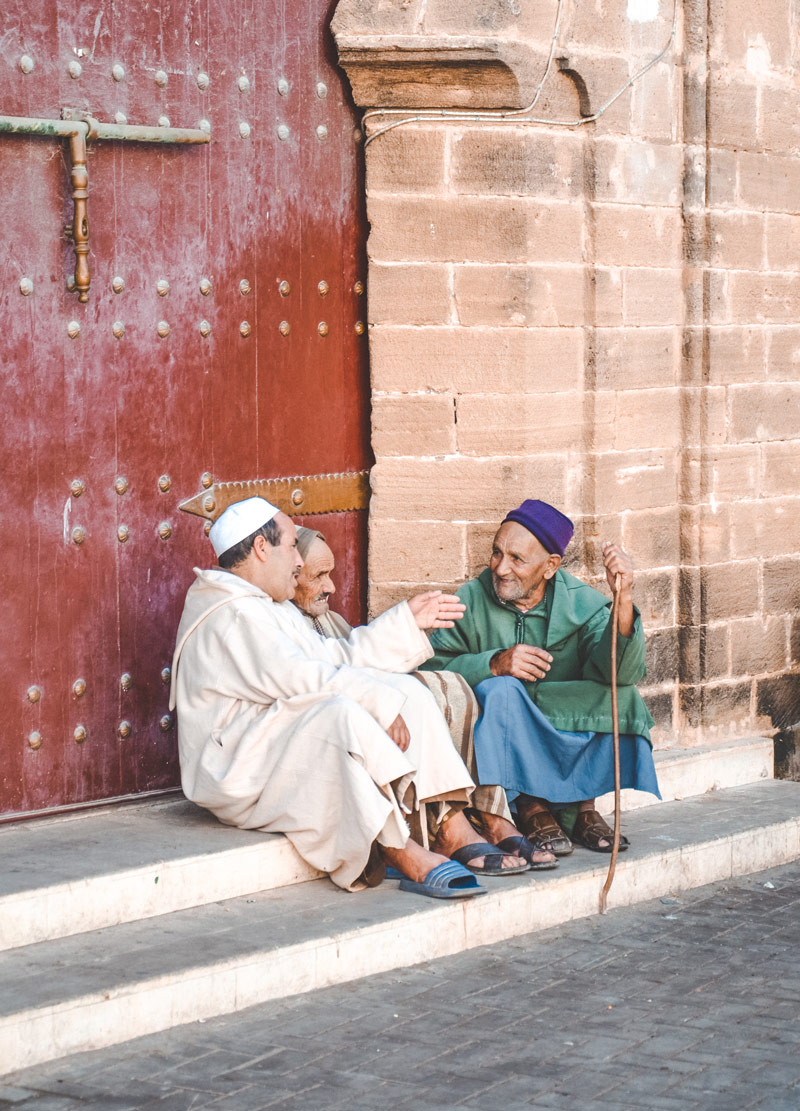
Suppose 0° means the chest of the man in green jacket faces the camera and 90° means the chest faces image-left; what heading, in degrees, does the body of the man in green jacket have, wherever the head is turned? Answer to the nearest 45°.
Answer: approximately 0°

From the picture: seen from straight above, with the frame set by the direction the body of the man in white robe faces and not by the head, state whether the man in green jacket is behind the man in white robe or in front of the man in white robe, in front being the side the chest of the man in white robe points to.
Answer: in front

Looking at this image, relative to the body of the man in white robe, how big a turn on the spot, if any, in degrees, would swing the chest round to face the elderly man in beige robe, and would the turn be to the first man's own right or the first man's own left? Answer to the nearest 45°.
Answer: approximately 45° to the first man's own left

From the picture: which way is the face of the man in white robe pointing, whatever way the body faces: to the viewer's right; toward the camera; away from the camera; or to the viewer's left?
to the viewer's right

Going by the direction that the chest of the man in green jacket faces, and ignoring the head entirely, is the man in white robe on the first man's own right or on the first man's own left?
on the first man's own right

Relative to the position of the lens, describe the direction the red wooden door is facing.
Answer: facing the viewer and to the right of the viewer

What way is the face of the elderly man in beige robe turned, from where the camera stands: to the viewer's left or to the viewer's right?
to the viewer's right

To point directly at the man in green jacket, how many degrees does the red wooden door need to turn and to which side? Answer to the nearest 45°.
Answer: approximately 45° to its left

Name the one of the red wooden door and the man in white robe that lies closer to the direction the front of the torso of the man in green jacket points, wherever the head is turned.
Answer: the man in white robe

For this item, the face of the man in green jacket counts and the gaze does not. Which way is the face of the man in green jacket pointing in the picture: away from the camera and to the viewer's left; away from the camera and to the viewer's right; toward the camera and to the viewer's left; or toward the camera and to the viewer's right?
toward the camera and to the viewer's left

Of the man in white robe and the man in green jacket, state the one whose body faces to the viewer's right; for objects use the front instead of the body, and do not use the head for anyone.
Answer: the man in white robe

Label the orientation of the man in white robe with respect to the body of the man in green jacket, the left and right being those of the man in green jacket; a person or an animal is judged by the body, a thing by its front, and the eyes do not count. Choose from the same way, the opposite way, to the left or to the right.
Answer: to the left

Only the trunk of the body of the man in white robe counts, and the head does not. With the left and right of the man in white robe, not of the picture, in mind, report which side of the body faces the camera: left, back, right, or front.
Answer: right
